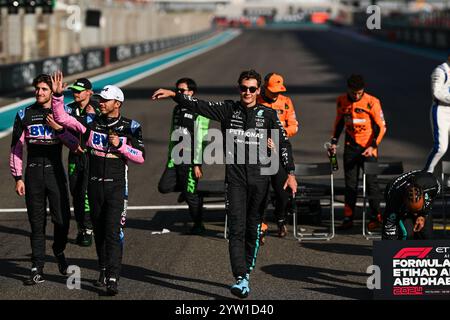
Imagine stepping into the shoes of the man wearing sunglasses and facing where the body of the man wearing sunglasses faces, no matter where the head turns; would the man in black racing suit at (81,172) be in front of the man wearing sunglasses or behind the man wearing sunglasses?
behind

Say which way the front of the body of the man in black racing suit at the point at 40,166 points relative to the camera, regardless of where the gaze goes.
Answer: toward the camera

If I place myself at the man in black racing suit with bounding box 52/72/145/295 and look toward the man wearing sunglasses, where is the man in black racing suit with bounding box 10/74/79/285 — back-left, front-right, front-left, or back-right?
back-left

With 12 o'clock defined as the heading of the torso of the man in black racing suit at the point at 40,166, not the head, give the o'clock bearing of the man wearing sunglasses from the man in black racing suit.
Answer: The man wearing sunglasses is roughly at 10 o'clock from the man in black racing suit.

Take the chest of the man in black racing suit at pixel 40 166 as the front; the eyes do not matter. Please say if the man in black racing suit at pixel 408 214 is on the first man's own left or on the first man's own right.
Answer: on the first man's own left

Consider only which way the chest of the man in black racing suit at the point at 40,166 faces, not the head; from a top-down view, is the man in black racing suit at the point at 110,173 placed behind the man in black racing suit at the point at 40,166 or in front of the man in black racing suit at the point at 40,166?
in front

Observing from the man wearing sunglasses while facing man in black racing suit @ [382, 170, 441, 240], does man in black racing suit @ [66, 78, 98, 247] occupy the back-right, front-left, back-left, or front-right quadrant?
back-left

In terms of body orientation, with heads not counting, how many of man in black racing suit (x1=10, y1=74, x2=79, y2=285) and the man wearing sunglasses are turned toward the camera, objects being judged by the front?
2

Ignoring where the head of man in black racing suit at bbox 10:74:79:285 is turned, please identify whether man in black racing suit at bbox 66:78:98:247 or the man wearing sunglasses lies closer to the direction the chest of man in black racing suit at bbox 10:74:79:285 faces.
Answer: the man wearing sunglasses

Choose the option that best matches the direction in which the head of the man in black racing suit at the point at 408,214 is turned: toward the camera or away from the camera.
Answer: toward the camera

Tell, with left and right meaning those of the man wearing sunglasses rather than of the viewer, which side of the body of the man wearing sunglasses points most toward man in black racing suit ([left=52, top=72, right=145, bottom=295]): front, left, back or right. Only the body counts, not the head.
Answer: right

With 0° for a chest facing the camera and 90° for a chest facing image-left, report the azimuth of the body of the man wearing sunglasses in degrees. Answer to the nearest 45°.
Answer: approximately 0°

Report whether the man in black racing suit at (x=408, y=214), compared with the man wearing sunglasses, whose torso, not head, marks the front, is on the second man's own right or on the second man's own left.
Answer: on the second man's own left
